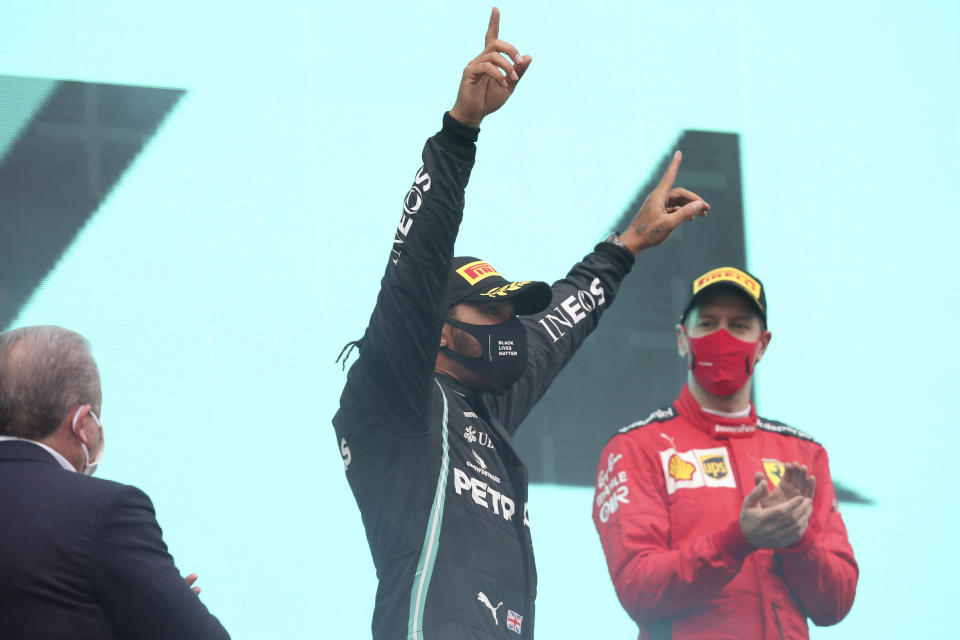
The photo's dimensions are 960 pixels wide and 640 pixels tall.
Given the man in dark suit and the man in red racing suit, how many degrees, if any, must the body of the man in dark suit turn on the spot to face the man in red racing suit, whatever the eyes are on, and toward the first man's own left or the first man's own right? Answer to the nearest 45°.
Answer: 0° — they already face them

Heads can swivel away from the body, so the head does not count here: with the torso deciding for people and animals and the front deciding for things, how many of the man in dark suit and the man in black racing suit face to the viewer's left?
0

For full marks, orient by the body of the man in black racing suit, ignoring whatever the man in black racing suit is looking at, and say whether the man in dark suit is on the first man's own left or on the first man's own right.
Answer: on the first man's own right

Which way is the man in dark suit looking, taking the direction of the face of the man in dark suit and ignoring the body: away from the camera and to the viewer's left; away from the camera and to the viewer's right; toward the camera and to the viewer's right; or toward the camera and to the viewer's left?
away from the camera and to the viewer's right

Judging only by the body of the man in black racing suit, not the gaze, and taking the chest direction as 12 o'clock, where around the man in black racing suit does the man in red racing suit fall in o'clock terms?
The man in red racing suit is roughly at 9 o'clock from the man in black racing suit.

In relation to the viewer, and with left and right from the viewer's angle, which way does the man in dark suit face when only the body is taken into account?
facing away from the viewer and to the right of the viewer

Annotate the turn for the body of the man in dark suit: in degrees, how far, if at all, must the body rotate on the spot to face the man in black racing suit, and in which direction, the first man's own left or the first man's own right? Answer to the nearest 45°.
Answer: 0° — they already face them

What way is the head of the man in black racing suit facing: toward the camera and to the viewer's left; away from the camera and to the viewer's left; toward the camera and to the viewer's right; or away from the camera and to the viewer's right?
toward the camera and to the viewer's right

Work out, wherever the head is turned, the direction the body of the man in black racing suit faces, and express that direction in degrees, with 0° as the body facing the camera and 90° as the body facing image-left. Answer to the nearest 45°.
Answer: approximately 315°
